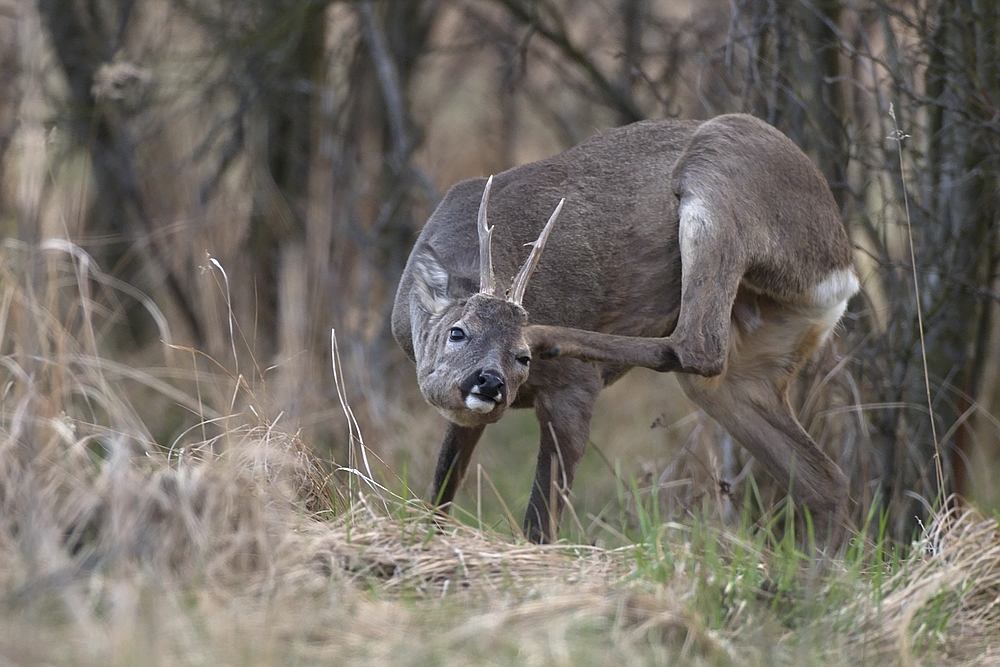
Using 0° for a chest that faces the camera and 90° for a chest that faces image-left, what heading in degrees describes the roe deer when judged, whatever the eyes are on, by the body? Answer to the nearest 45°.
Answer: approximately 90°
